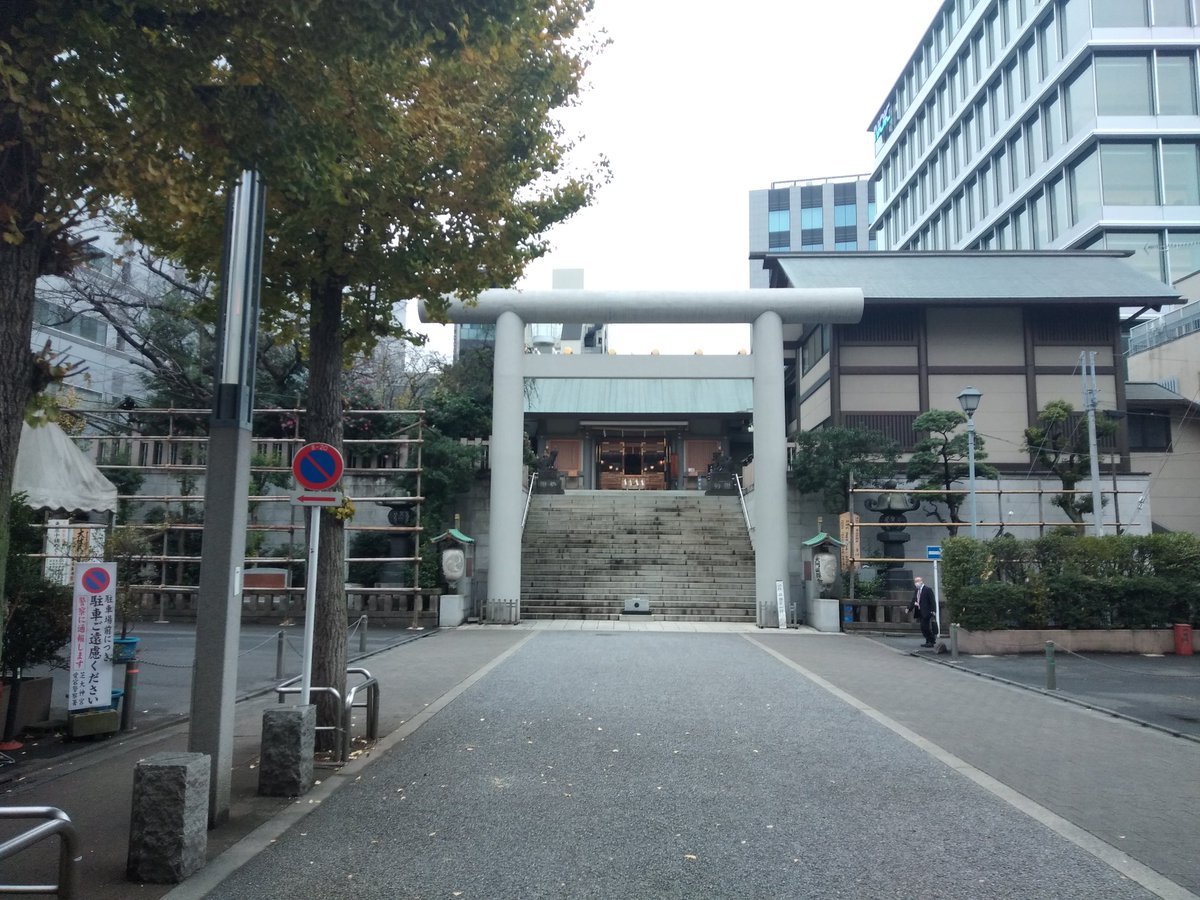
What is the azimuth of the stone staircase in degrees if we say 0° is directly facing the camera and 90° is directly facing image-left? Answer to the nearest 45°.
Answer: approximately 0°

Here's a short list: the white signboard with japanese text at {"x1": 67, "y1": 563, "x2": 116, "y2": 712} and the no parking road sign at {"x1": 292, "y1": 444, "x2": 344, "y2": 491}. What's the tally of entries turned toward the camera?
2

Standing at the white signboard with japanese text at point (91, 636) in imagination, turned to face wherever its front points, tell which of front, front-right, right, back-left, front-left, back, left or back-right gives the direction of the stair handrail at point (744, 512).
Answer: back-left

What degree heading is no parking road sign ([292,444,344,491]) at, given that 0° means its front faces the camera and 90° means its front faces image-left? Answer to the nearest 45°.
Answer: approximately 0°

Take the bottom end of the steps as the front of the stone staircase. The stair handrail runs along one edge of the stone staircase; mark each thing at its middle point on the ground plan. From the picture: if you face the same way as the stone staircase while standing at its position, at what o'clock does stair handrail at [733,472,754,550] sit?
The stair handrail is roughly at 8 o'clock from the stone staircase.

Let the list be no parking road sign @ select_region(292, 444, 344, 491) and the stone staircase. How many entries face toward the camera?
2

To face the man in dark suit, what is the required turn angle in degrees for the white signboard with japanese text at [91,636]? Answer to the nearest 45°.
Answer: approximately 90° to its left
